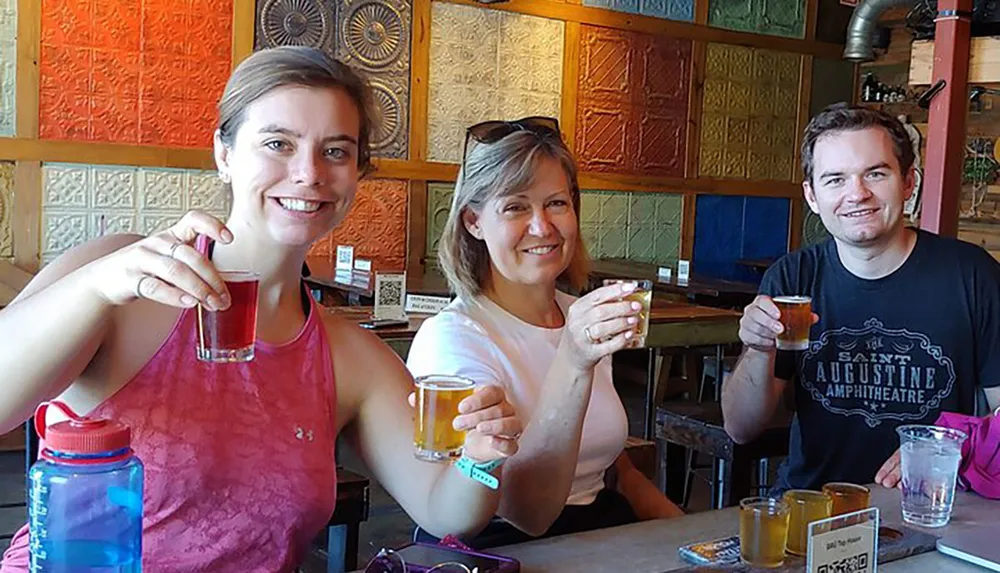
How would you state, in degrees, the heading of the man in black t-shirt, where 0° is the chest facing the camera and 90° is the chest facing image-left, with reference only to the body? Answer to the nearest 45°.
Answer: approximately 0°

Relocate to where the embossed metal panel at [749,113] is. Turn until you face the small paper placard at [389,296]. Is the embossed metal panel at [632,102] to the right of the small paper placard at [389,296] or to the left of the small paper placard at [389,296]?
right

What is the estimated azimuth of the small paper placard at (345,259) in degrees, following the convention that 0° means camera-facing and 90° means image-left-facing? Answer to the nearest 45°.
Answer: approximately 0°

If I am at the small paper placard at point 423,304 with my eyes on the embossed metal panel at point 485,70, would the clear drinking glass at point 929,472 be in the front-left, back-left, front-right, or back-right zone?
back-right

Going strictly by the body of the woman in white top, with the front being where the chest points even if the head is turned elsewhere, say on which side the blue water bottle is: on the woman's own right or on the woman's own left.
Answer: on the woman's own right

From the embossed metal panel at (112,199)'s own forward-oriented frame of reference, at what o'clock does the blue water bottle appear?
The blue water bottle is roughly at 12 o'clock from the embossed metal panel.

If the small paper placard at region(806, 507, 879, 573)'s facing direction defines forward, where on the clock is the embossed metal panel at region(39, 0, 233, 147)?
The embossed metal panel is roughly at 6 o'clock from the small paper placard.

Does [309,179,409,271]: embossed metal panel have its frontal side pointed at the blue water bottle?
yes
